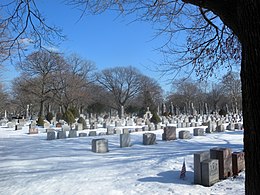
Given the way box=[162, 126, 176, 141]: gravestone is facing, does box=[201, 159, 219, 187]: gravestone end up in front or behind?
in front

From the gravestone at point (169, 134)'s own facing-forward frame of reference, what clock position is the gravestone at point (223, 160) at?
the gravestone at point (223, 160) is roughly at 1 o'clock from the gravestone at point (169, 134).

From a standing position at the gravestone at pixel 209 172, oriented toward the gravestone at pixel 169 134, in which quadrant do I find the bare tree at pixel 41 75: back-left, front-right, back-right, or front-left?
front-left

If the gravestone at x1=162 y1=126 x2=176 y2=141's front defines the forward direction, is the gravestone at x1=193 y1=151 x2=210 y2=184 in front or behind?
in front

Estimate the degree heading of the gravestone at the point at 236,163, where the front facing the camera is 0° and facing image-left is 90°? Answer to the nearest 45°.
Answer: approximately 315°

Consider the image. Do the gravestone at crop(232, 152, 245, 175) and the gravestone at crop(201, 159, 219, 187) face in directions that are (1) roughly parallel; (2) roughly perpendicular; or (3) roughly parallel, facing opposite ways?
roughly parallel

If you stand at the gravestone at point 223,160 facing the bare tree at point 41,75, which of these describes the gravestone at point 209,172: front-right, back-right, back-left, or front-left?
back-left

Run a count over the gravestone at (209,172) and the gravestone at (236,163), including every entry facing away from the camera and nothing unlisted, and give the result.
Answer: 0

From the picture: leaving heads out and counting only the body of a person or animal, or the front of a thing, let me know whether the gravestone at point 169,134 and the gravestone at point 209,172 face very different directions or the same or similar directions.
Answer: same or similar directions

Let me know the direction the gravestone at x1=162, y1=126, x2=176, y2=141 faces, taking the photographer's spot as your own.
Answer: facing the viewer and to the right of the viewer

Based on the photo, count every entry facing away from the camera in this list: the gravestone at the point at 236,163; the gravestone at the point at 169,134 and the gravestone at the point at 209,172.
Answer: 0

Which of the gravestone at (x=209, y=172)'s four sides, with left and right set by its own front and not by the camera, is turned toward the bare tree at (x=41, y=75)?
back
